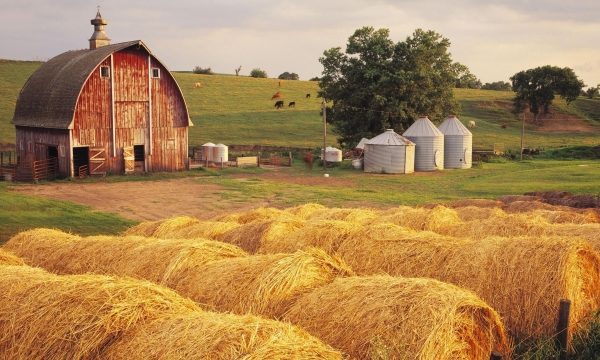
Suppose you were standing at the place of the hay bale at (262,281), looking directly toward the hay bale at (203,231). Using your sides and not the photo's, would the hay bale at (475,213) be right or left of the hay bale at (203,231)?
right

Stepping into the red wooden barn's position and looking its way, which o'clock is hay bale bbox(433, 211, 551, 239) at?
The hay bale is roughly at 1 o'clock from the red wooden barn.

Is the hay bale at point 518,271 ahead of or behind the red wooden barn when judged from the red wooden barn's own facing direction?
ahead

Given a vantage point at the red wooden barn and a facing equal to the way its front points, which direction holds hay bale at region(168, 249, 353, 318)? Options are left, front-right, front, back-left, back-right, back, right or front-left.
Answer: front-right

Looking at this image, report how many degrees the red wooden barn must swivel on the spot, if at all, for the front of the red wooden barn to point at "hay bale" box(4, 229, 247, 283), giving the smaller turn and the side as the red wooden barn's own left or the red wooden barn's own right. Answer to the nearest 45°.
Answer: approximately 45° to the red wooden barn's own right

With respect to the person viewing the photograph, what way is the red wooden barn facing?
facing the viewer and to the right of the viewer

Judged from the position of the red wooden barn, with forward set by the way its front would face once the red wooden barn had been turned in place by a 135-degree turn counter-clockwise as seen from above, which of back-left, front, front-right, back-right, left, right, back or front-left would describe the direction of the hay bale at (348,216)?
back

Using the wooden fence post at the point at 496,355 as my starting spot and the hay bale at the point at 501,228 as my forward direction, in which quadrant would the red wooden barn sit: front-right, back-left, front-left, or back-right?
front-left

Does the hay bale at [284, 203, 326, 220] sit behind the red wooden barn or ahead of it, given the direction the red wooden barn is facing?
ahead

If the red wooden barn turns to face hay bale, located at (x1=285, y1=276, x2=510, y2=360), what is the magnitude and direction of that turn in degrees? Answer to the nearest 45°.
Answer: approximately 45° to its right
